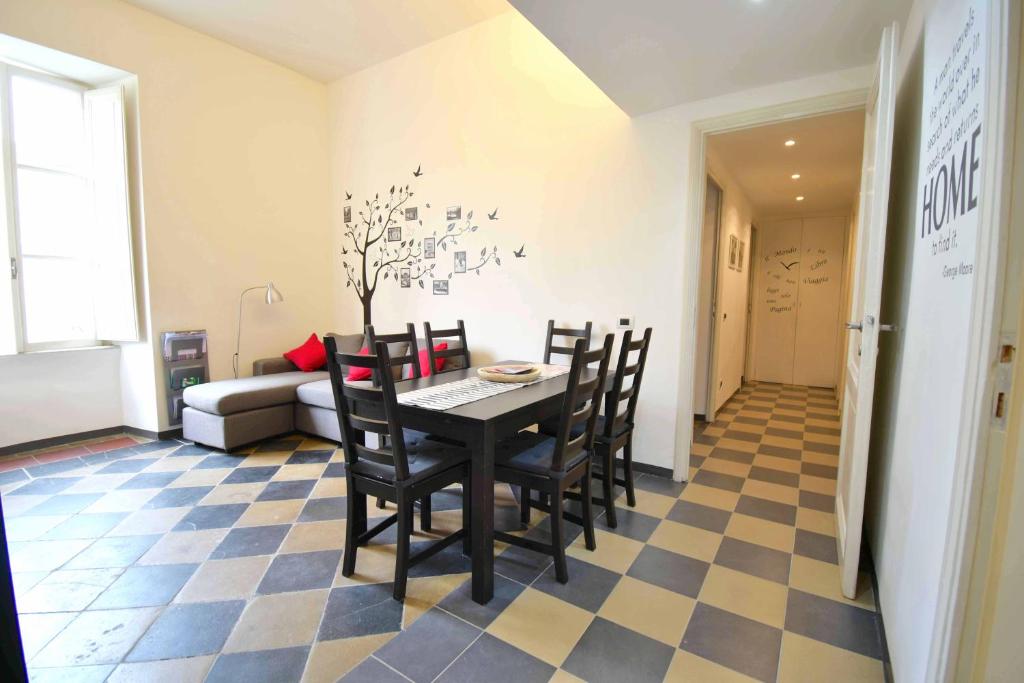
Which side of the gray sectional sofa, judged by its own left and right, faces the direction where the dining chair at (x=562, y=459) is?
left

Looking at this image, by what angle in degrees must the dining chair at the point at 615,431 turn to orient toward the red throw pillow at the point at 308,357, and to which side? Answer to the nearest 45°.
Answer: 0° — it already faces it

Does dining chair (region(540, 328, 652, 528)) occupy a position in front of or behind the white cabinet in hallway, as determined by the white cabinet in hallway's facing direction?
in front

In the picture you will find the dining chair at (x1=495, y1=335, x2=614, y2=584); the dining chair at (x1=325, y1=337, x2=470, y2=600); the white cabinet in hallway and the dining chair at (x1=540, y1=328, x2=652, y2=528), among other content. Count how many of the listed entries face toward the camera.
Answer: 1

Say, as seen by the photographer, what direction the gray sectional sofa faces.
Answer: facing the viewer and to the left of the viewer

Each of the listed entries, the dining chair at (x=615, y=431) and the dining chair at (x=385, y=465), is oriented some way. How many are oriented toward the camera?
0

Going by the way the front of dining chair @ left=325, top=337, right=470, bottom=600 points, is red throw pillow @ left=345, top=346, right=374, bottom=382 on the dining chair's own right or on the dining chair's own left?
on the dining chair's own left

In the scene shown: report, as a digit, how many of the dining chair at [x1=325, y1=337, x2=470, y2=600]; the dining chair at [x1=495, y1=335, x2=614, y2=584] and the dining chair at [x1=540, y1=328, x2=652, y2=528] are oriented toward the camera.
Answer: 0

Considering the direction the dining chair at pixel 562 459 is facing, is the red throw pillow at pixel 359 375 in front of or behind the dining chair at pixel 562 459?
in front

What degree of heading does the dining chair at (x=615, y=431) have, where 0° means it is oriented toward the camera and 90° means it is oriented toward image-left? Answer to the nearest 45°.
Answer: approximately 135°

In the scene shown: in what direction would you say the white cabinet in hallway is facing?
toward the camera

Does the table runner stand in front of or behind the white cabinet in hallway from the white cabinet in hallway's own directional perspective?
in front

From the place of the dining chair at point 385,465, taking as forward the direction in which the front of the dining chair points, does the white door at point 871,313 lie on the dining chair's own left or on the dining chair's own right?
on the dining chair's own right

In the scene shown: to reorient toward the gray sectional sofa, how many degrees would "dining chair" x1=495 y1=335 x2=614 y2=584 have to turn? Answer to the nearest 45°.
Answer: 0° — it already faces it

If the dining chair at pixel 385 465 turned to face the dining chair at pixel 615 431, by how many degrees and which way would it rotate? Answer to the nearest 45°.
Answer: approximately 45° to its right

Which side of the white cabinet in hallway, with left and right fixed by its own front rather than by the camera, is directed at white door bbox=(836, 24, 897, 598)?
front

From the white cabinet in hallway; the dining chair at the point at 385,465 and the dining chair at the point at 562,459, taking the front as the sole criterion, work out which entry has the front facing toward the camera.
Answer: the white cabinet in hallway
